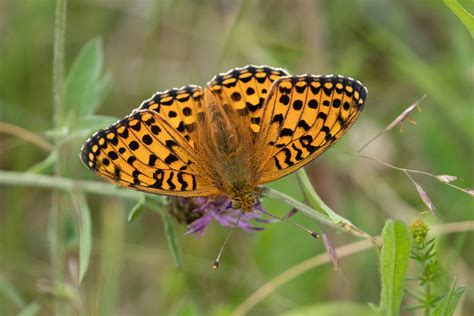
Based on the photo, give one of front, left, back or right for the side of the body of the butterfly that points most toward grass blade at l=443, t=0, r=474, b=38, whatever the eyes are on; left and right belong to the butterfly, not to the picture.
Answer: left

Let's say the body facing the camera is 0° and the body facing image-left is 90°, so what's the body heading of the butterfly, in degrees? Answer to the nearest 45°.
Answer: approximately 0°
